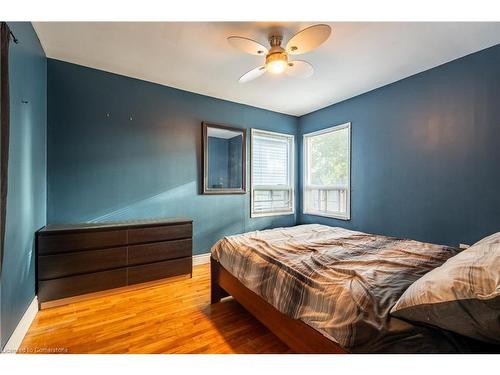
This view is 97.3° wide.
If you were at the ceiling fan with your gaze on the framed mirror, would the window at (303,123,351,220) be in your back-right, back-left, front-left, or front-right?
front-right

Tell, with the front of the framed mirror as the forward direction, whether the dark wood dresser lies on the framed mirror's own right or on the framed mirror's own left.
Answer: on the framed mirror's own right

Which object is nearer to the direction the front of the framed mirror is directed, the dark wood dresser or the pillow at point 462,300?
the pillow

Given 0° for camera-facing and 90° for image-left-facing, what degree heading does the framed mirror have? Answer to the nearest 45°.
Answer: approximately 315°

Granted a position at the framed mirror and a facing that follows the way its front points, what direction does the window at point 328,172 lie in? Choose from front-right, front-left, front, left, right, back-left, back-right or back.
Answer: front-left

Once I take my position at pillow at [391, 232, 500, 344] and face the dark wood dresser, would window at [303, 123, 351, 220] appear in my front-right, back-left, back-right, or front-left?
front-right

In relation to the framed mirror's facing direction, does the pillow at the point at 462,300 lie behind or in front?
in front

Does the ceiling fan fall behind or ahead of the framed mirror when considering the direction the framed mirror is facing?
ahead

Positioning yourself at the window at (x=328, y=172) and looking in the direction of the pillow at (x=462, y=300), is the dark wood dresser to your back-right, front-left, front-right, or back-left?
front-right

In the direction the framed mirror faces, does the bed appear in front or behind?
in front
